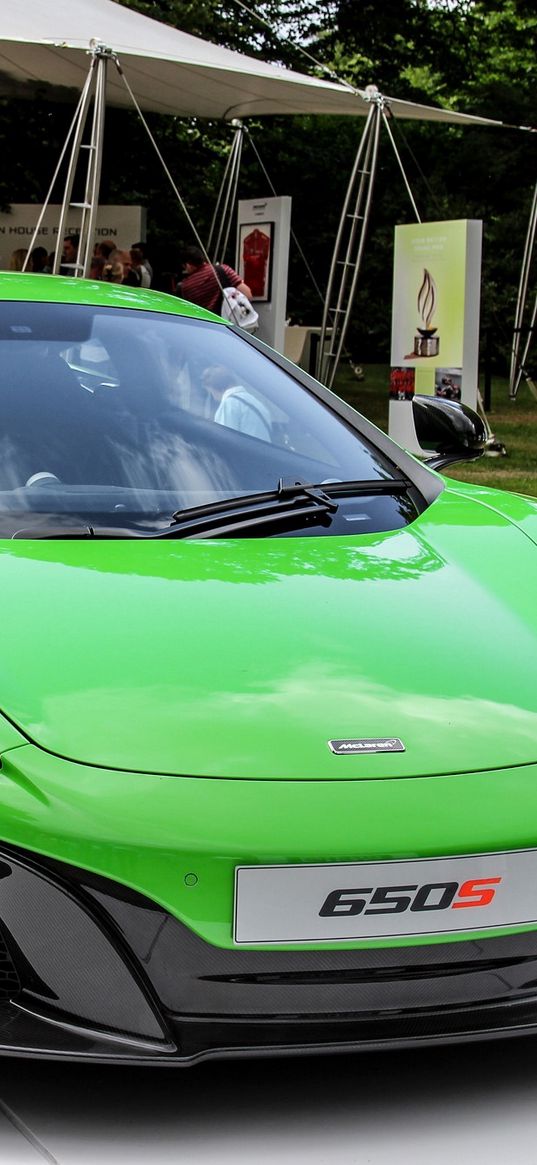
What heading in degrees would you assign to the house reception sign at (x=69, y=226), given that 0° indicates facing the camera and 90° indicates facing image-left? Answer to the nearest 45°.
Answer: approximately 0°

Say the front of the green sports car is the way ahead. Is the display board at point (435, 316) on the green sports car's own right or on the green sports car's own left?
on the green sports car's own left

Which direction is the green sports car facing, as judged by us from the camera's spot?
facing the viewer and to the right of the viewer

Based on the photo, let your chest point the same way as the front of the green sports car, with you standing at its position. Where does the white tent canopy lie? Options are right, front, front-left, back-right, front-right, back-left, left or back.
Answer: back-left

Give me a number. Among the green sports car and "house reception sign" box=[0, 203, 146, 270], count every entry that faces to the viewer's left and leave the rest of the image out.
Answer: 0

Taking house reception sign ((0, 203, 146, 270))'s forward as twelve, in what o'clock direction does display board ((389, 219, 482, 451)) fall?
The display board is roughly at 11 o'clock from the house reception sign.

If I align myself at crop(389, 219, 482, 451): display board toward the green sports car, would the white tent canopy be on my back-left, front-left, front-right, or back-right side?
back-right

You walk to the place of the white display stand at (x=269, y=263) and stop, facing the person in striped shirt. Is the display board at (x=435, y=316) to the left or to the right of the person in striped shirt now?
left

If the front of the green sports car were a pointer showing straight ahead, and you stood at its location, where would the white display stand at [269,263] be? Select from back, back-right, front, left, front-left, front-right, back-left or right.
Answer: back-left
